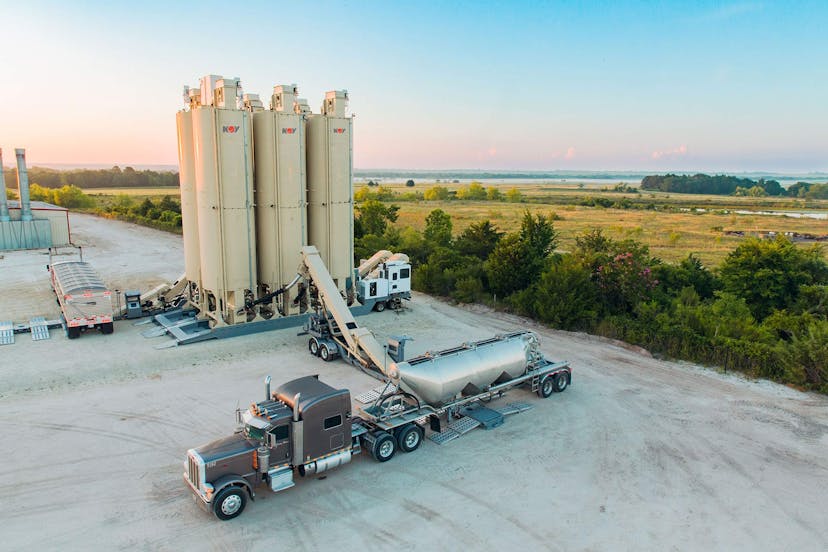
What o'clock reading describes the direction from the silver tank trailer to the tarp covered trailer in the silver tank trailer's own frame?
The tarp covered trailer is roughly at 2 o'clock from the silver tank trailer.

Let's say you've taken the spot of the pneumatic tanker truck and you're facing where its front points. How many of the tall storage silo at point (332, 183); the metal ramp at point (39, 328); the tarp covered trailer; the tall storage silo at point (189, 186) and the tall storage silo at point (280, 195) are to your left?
0

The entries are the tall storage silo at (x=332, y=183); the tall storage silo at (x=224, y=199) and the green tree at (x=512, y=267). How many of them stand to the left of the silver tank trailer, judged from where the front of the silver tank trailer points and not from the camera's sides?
0

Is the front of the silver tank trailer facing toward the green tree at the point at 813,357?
no

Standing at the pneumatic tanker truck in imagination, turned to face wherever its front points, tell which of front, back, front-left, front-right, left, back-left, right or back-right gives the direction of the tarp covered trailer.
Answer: right

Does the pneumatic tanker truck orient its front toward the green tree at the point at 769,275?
no

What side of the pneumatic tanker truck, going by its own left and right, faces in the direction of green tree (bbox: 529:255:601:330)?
back

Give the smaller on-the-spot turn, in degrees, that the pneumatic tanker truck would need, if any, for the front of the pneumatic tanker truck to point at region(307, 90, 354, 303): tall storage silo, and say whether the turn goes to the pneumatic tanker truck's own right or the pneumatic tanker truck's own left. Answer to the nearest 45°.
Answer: approximately 135° to the pneumatic tanker truck's own right

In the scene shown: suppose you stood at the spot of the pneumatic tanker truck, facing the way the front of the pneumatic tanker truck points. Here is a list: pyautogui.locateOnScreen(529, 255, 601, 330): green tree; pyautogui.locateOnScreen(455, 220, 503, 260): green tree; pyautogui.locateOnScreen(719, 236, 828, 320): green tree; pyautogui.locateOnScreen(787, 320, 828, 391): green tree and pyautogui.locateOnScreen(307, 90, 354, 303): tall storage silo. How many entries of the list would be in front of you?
0

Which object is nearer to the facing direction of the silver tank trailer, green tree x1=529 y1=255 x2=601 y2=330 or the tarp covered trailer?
the tarp covered trailer

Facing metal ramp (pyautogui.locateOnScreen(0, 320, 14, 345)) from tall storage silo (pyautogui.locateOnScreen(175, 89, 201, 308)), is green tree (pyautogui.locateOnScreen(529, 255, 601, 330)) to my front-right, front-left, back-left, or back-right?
back-left

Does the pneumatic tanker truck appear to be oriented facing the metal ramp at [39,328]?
no

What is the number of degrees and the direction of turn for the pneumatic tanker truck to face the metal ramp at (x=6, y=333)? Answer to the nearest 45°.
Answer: approximately 90° to its right

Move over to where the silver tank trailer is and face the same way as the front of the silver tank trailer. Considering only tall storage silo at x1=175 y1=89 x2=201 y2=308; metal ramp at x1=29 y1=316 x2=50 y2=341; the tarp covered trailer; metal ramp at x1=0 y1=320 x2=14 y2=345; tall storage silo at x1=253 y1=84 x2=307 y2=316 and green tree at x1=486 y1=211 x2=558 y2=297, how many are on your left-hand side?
0

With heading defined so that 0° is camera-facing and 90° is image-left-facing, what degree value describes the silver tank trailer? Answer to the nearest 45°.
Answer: approximately 45°

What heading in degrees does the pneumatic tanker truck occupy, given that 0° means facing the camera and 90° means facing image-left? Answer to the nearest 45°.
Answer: approximately 45°

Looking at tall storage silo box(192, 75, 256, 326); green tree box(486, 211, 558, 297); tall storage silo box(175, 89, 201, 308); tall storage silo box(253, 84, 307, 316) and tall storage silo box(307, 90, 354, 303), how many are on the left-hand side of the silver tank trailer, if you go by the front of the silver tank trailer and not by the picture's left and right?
0
